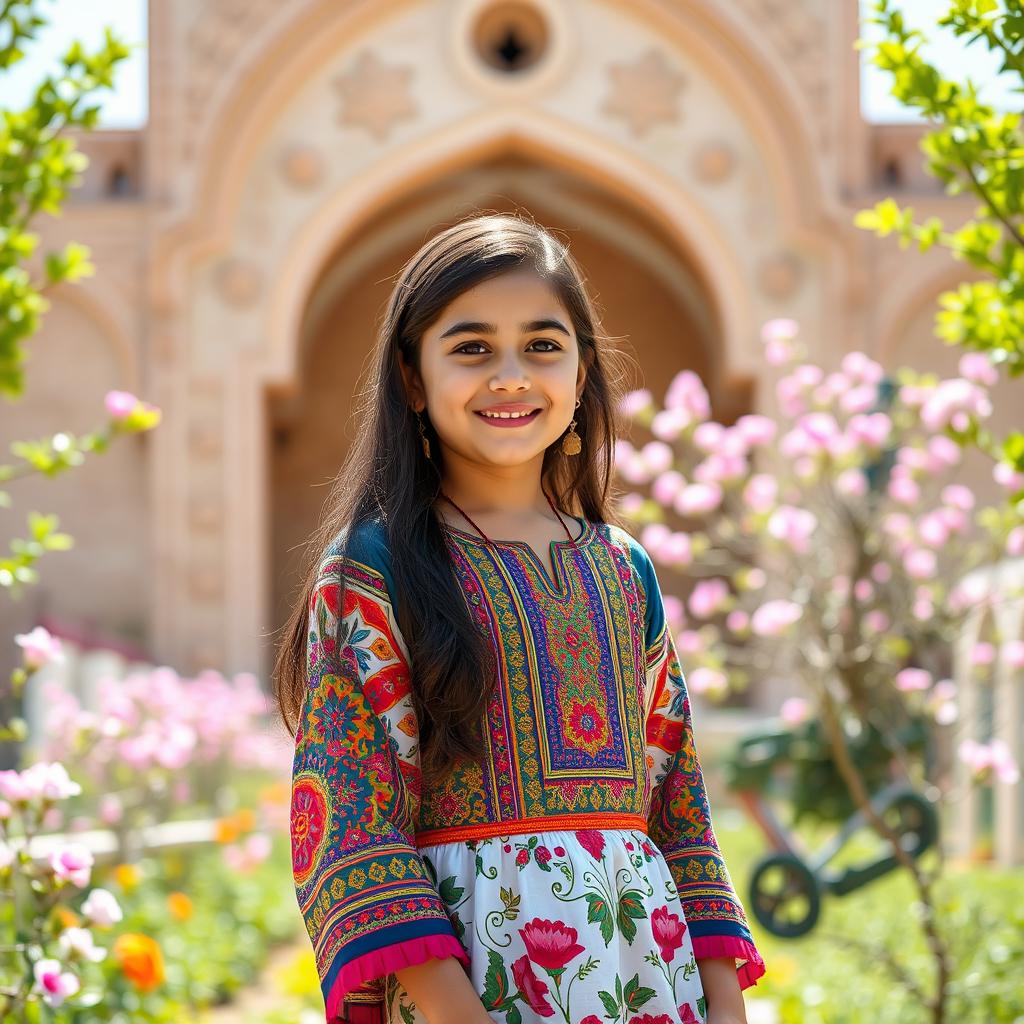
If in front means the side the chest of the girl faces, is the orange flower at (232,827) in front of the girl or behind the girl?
behind

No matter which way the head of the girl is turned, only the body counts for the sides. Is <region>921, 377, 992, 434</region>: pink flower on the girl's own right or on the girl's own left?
on the girl's own left

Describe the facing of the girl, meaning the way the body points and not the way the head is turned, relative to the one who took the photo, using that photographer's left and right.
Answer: facing the viewer and to the right of the viewer

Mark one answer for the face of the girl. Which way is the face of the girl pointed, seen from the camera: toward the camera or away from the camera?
toward the camera

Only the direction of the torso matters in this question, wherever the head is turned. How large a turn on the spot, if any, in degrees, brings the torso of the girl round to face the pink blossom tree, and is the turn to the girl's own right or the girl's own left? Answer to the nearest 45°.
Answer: approximately 135° to the girl's own left

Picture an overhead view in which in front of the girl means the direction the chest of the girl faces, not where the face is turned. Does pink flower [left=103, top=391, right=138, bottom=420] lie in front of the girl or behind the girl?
behind
